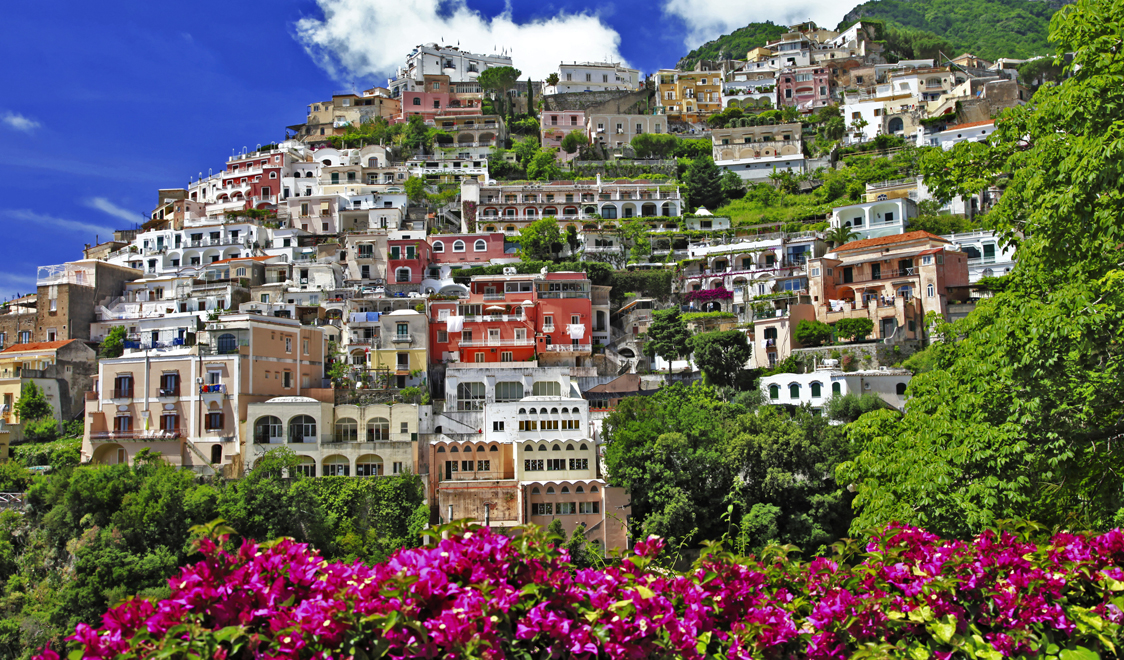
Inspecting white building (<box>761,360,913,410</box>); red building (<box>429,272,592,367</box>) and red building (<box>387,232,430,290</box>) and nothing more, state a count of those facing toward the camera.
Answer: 3

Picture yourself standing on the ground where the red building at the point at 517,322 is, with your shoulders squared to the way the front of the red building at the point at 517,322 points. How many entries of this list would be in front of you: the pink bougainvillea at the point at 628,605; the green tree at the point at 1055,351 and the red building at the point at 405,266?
2

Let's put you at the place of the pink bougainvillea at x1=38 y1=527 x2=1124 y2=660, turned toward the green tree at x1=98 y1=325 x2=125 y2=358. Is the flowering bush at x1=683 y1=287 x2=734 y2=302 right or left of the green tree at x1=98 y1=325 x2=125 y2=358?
right

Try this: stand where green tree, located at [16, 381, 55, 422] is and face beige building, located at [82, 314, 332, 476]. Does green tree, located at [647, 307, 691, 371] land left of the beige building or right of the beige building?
left

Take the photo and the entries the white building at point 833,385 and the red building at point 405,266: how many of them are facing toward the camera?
2

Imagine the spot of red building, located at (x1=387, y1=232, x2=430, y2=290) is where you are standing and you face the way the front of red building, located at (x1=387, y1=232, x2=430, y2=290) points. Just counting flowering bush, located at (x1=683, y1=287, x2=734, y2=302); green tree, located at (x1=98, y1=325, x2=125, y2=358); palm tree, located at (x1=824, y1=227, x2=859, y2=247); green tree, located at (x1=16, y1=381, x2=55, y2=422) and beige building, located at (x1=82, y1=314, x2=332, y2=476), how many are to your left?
2

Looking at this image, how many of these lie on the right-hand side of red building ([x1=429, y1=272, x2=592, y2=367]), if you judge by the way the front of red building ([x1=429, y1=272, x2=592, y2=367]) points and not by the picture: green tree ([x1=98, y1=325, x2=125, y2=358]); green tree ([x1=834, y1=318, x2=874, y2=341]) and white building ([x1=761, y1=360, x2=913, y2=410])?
1

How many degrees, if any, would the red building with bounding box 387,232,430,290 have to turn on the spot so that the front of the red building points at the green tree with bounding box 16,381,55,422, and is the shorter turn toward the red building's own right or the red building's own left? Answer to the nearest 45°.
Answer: approximately 45° to the red building's own right

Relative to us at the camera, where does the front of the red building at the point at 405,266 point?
facing the viewer

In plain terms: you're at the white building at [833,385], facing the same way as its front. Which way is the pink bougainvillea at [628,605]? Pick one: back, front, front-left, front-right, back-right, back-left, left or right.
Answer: front

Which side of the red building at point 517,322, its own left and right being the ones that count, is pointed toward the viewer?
front

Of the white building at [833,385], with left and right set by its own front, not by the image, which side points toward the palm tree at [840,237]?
back
